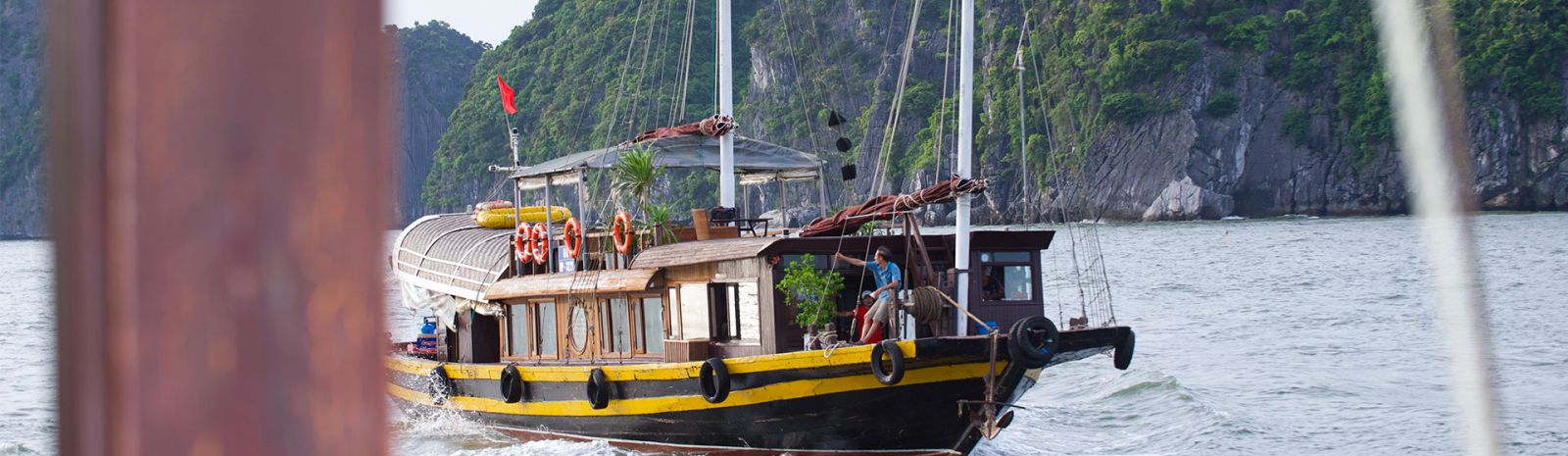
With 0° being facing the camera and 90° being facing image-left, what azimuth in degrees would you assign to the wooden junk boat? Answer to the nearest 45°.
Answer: approximately 315°

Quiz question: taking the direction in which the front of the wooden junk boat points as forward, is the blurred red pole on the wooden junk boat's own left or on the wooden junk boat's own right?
on the wooden junk boat's own right
